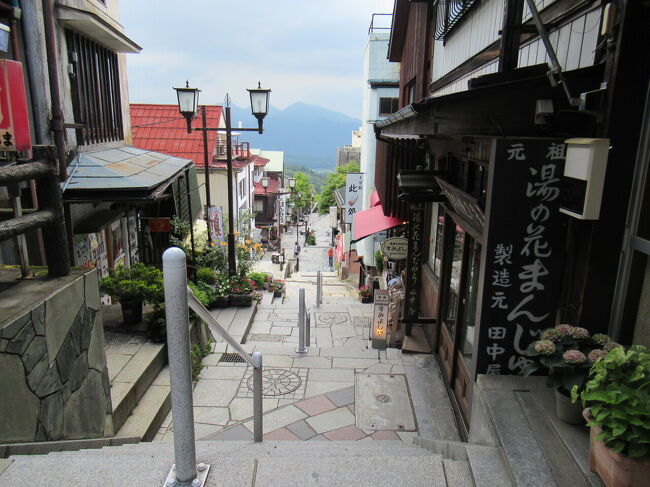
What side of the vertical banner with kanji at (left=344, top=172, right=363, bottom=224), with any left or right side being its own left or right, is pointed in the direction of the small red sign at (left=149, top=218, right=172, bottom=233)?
front

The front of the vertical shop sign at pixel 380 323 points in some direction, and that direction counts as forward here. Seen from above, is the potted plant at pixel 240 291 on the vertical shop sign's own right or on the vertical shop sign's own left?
on the vertical shop sign's own right

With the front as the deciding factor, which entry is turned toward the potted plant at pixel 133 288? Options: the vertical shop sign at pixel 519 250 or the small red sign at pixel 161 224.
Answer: the small red sign

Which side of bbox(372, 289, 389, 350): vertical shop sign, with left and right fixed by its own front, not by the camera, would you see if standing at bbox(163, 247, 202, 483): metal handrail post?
front

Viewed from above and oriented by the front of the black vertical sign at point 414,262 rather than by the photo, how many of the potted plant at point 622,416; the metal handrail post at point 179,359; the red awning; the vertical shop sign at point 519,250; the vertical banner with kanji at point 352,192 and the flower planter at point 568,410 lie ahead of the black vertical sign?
4

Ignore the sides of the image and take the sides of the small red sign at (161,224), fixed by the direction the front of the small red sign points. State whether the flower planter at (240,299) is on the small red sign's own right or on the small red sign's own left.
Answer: on the small red sign's own left

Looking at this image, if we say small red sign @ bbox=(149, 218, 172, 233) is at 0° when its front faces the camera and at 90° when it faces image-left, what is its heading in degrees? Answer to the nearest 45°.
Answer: approximately 0°

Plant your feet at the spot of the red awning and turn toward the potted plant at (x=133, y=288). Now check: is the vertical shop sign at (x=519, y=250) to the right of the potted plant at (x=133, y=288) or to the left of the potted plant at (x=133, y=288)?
left
